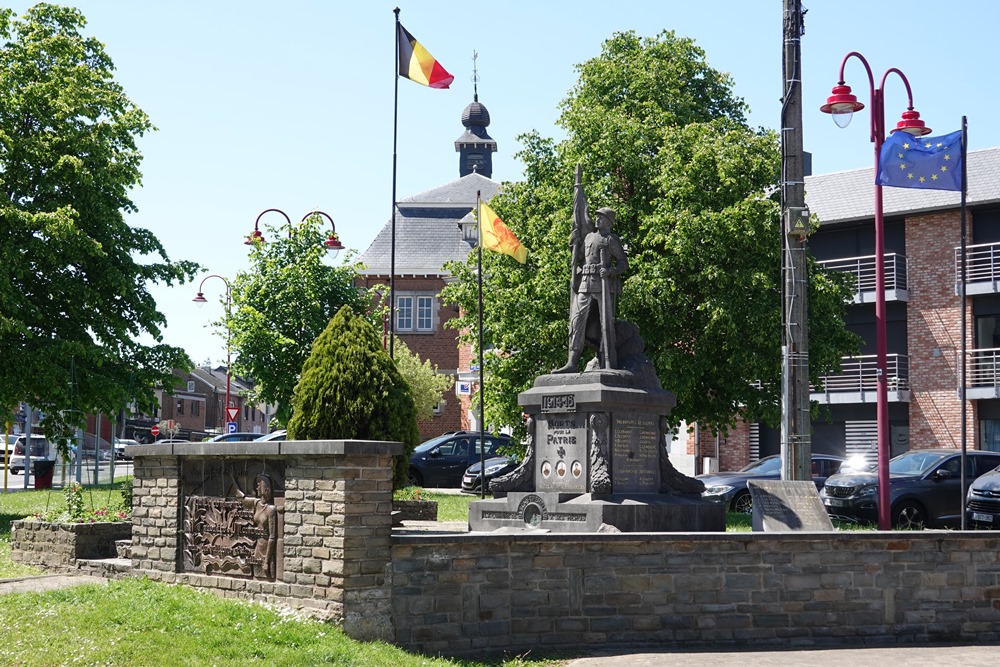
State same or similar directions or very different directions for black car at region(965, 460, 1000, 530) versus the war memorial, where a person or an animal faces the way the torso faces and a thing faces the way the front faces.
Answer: same or similar directions

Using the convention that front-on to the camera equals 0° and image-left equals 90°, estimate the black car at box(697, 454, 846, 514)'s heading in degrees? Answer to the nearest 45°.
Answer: approximately 45°

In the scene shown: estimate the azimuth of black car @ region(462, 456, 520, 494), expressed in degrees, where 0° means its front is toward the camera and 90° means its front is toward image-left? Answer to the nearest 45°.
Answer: approximately 45°

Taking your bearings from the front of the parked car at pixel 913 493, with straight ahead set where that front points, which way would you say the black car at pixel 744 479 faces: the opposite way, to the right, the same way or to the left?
the same way

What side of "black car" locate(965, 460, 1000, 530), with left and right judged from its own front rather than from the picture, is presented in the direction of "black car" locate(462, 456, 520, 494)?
right

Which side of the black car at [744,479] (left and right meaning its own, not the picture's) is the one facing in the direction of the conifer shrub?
front

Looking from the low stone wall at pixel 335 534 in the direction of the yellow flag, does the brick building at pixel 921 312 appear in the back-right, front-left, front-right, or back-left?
front-right

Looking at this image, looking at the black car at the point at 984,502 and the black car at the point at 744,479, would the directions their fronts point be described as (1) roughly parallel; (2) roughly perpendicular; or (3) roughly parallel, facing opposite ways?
roughly parallel

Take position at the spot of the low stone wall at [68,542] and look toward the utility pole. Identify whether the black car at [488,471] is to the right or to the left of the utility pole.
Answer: left

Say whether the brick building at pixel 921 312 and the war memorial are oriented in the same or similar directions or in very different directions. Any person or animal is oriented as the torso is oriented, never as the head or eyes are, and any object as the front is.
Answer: same or similar directions

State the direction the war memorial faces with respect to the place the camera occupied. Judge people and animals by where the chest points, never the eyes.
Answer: facing the viewer and to the left of the viewer

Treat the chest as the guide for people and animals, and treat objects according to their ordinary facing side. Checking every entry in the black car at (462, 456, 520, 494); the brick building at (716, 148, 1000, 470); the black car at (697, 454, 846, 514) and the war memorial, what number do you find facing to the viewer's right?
0

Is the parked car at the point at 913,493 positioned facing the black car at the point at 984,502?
no

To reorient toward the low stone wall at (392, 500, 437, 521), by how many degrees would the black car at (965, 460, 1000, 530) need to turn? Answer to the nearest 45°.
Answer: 0° — it already faces it

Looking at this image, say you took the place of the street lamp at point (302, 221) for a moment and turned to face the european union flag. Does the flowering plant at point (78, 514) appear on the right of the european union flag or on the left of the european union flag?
right

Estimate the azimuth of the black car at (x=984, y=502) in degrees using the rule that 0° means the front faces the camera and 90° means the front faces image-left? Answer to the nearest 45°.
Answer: approximately 45°

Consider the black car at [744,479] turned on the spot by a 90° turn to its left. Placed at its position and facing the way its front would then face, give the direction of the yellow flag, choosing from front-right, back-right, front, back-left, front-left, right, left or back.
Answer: back-right
